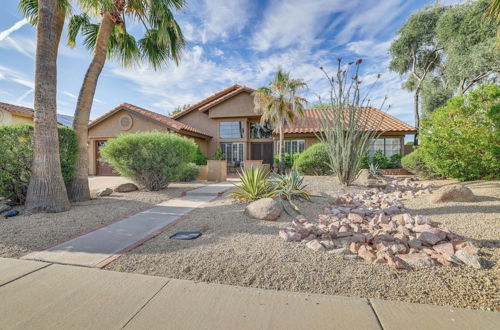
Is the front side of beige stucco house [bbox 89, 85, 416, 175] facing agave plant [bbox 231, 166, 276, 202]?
yes

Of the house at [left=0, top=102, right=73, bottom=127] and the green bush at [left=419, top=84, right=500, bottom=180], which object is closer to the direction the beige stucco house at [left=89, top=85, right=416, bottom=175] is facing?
the green bush

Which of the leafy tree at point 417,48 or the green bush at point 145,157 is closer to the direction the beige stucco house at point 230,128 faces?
the green bush

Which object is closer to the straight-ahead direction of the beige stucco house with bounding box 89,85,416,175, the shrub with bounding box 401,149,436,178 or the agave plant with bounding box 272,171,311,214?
the agave plant

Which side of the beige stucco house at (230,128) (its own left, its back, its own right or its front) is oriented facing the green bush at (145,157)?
front

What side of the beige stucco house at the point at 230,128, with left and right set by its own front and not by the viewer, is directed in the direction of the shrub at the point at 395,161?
left

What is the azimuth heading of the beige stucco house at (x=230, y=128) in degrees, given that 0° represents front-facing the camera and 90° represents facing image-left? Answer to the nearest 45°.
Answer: approximately 0°

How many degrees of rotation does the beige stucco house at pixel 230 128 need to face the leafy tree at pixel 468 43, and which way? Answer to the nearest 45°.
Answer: approximately 90° to its left

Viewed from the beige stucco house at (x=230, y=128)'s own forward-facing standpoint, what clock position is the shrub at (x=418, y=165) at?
The shrub is roughly at 10 o'clock from the beige stucco house.

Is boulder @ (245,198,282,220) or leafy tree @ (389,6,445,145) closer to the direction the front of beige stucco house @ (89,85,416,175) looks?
the boulder

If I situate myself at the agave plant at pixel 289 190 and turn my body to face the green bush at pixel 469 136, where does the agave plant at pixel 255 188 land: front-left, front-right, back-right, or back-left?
back-left

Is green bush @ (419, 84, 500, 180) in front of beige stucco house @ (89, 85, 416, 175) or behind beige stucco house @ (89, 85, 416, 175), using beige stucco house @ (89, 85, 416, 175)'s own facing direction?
in front

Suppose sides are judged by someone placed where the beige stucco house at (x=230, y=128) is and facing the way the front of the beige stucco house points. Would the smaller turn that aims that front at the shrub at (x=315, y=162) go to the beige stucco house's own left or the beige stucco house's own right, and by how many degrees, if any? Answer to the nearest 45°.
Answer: approximately 45° to the beige stucco house's own left

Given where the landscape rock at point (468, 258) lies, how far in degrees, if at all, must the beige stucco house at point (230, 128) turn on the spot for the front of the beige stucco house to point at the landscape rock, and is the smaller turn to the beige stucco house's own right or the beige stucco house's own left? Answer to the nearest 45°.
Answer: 0° — it already faces it

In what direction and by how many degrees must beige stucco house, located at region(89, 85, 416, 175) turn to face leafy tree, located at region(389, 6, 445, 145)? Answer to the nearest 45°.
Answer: approximately 90° to its left

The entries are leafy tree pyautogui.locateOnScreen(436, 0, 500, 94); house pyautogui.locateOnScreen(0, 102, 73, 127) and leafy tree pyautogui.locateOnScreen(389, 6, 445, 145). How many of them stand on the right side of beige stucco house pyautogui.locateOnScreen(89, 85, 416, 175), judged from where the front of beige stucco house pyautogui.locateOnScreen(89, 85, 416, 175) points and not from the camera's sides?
1

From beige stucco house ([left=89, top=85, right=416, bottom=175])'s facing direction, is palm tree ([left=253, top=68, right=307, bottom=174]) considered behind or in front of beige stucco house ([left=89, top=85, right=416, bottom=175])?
in front

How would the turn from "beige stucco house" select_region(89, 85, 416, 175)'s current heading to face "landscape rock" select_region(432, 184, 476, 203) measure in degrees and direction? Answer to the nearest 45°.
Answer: approximately 45° to its left
